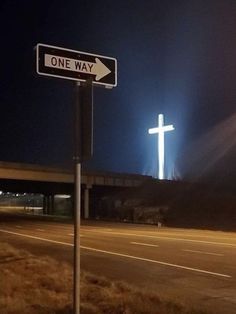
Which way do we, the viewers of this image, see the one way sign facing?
facing the viewer and to the right of the viewer
